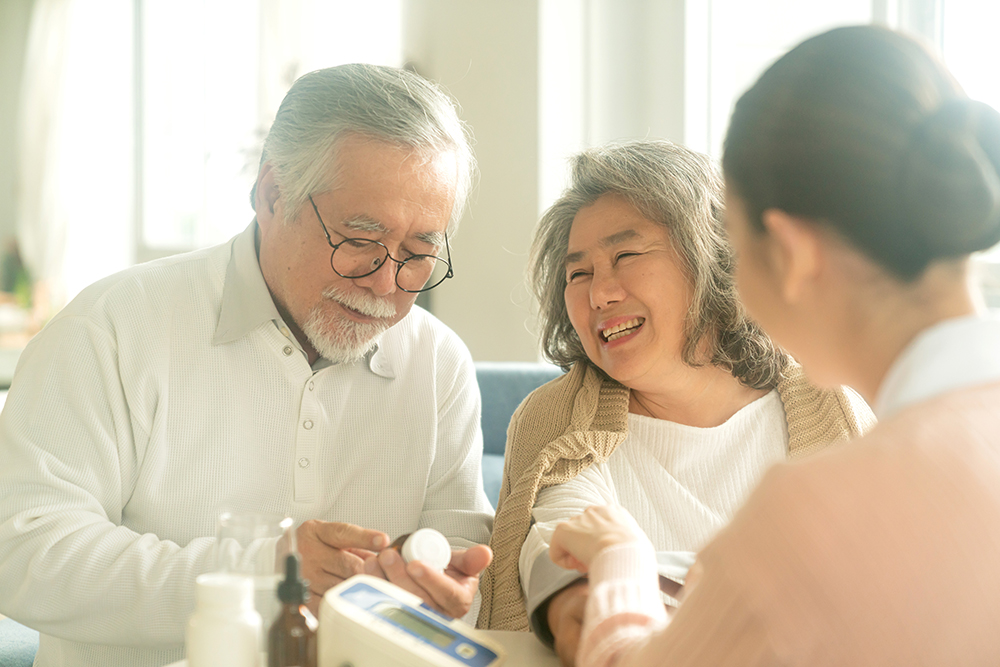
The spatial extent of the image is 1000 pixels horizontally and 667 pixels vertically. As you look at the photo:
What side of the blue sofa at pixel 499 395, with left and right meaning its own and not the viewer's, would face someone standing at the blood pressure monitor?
front

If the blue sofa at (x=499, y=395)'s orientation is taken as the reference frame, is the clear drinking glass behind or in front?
in front

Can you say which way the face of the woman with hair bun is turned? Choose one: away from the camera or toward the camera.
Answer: away from the camera

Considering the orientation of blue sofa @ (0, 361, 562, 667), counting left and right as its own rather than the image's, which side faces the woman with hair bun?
front

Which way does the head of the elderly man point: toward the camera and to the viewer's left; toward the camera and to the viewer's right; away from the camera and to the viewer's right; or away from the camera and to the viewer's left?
toward the camera and to the viewer's right

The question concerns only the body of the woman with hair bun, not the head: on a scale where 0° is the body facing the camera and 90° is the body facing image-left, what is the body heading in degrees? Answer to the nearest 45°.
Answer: approximately 135°

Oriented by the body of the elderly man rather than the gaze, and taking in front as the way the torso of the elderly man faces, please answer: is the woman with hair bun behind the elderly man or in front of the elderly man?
in front

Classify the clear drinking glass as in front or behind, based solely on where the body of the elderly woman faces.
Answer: in front
